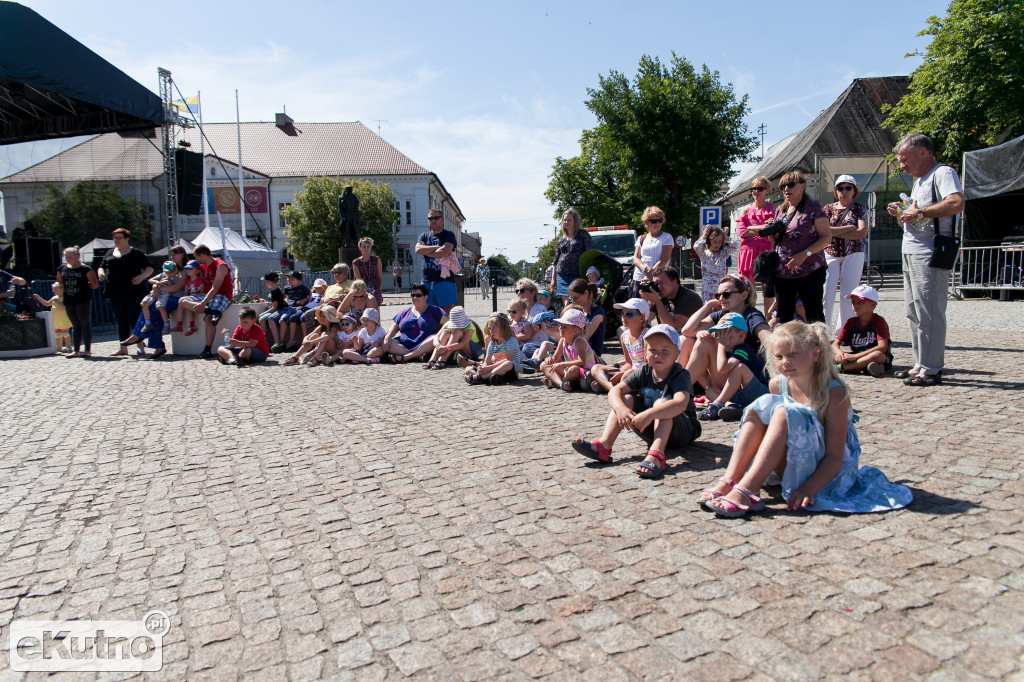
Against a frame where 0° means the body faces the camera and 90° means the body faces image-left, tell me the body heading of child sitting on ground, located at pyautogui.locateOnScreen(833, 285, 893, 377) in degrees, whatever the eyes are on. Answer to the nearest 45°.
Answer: approximately 45°

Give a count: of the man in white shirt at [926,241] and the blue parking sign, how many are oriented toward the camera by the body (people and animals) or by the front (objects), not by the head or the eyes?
1

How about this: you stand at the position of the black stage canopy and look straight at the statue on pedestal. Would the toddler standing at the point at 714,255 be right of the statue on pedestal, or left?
right

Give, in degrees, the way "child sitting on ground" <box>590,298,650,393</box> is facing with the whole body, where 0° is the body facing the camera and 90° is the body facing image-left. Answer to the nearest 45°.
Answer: approximately 45°

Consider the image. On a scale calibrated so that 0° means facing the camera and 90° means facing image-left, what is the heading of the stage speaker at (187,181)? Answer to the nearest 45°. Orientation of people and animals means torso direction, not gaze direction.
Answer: approximately 315°

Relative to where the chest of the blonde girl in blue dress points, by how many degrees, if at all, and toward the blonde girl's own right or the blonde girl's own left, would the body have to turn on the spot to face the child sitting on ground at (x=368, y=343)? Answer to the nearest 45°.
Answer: approximately 90° to the blonde girl's own right

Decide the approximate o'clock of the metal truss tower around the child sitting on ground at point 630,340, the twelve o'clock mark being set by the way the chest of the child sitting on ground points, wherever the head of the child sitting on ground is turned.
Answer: The metal truss tower is roughly at 3 o'clock from the child sitting on ground.

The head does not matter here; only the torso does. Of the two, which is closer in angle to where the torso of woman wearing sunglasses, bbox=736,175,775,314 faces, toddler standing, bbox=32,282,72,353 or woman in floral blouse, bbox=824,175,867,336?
the toddler standing
